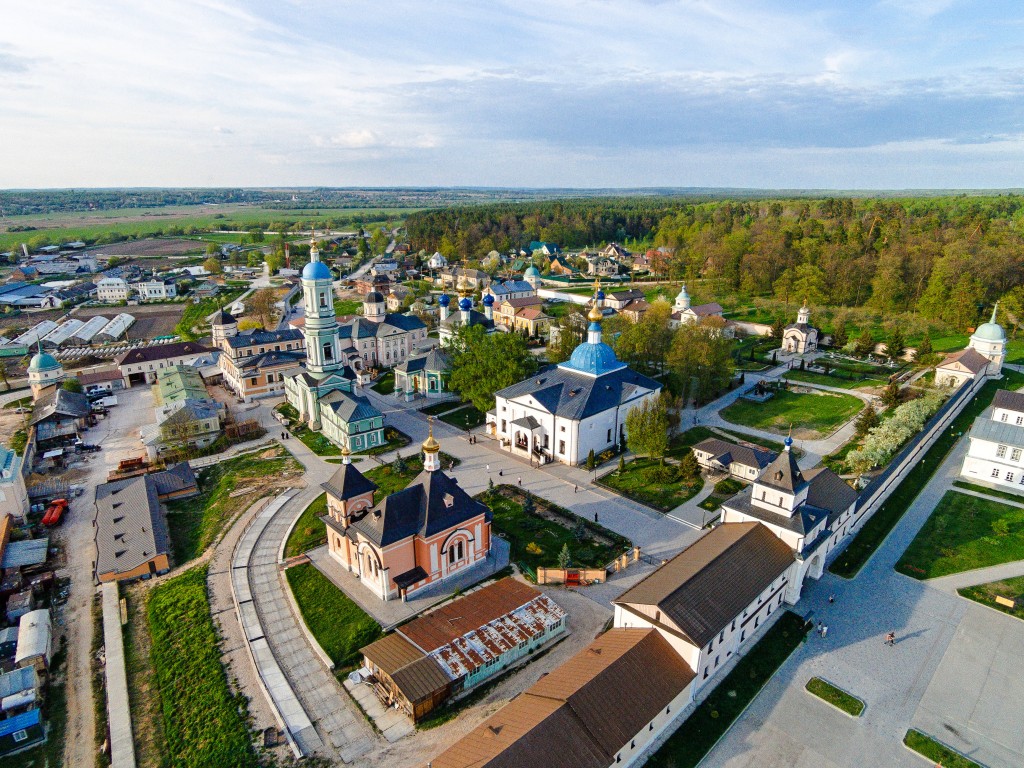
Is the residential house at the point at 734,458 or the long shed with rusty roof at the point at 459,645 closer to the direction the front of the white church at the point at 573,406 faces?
the long shed with rusty roof

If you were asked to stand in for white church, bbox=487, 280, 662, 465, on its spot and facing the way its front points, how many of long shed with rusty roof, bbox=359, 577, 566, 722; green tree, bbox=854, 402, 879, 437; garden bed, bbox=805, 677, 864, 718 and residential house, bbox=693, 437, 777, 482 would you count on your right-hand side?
0

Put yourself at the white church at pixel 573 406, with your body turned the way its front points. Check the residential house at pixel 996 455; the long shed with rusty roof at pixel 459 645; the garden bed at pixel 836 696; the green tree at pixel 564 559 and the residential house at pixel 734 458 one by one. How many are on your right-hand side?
0

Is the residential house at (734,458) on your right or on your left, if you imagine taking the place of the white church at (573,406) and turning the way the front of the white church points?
on your left

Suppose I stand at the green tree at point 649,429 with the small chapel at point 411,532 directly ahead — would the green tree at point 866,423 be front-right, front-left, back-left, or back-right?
back-left

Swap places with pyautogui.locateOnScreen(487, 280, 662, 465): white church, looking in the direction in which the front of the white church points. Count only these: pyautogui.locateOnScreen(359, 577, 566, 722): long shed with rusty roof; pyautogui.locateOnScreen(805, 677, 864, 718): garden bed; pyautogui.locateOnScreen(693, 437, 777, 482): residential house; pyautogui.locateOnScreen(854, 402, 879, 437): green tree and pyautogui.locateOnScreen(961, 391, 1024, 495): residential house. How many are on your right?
0

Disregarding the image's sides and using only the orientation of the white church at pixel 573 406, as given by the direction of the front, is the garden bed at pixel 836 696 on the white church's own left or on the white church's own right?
on the white church's own left

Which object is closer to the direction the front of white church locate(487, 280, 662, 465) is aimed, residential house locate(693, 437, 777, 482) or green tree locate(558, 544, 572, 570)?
the green tree

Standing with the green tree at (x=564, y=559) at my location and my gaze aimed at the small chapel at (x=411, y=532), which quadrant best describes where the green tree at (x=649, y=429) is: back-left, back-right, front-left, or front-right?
back-right

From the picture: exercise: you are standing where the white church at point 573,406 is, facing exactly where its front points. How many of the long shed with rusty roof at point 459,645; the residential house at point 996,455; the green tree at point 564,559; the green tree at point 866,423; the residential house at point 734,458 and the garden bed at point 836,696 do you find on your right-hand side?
0

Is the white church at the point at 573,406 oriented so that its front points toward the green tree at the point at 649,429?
no

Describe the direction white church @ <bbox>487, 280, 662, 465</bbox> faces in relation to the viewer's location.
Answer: facing the viewer and to the left of the viewer

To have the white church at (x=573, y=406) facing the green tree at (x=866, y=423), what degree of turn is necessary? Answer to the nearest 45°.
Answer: approximately 135° to its left

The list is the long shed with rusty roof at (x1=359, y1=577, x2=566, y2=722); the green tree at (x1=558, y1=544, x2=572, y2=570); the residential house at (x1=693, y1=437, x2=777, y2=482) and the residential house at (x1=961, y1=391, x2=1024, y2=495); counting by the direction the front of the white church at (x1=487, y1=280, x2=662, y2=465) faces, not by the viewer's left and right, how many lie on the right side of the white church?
0

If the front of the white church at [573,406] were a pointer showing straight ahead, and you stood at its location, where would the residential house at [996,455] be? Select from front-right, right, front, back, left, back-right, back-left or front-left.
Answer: back-left
